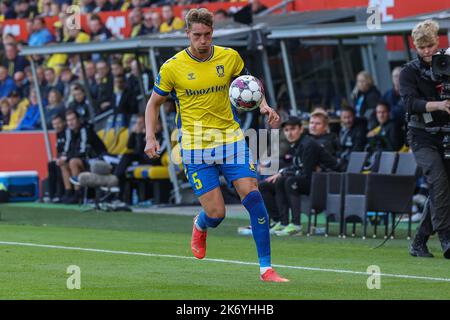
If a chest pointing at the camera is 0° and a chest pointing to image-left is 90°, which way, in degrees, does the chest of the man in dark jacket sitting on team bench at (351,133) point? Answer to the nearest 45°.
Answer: approximately 45°

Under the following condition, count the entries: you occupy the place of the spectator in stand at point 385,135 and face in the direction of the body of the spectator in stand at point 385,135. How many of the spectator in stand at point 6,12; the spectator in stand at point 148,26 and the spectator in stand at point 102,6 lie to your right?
3

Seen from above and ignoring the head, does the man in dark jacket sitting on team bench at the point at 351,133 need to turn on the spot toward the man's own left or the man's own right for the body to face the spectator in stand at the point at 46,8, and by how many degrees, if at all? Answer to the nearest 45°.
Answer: approximately 90° to the man's own right

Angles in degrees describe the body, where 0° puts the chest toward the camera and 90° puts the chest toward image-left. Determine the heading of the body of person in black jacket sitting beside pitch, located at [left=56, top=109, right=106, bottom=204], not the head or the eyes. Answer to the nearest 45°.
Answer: approximately 45°

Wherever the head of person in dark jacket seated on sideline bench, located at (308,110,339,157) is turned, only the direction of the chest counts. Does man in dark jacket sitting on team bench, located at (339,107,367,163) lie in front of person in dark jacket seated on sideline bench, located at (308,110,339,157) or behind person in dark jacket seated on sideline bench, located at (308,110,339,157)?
behind

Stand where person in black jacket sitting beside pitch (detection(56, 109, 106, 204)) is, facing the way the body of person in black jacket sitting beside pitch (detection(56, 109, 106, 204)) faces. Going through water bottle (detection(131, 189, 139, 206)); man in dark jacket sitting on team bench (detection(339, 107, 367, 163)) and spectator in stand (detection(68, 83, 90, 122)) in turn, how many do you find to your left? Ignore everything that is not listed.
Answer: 2

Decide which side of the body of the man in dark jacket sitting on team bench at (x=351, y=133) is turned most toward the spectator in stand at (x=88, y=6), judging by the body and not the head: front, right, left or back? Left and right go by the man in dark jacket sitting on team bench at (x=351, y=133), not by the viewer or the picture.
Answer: right

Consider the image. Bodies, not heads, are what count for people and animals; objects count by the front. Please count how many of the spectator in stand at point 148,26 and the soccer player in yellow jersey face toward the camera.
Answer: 2

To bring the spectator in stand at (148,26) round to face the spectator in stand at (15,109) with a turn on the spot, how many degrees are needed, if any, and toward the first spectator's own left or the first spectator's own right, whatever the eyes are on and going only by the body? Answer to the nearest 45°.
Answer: approximately 90° to the first spectator's own right

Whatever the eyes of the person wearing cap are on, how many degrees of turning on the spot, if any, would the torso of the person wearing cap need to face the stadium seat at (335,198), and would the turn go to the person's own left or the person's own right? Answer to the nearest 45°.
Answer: approximately 90° to the person's own left
